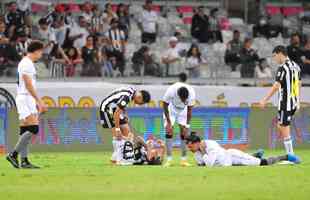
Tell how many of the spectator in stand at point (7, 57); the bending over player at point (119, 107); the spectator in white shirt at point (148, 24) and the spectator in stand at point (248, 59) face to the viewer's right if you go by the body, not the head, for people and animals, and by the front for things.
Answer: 1

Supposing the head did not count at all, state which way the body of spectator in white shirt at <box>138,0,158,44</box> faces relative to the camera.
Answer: toward the camera

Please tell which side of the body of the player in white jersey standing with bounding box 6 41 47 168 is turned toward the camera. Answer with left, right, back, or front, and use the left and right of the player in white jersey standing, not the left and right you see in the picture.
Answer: right

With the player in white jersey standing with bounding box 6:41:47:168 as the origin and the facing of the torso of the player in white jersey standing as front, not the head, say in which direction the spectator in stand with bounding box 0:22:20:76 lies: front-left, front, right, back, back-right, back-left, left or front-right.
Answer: left

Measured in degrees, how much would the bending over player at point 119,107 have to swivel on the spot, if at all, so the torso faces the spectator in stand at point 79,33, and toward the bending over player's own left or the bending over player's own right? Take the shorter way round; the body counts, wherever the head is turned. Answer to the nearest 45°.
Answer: approximately 90° to the bending over player's own left

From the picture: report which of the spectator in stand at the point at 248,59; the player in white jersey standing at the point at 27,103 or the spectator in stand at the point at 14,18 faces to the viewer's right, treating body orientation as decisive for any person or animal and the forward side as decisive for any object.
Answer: the player in white jersey standing

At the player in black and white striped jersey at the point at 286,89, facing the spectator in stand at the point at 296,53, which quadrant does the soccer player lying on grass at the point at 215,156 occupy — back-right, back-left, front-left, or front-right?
back-left

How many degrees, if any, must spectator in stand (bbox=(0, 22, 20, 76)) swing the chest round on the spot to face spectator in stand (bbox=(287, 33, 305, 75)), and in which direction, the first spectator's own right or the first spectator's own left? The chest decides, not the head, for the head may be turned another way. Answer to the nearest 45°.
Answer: approximately 90° to the first spectator's own left

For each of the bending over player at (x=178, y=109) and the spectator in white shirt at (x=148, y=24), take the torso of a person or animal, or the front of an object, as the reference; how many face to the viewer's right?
0

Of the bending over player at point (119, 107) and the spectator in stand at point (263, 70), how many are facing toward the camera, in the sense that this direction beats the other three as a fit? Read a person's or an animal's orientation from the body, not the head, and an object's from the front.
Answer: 1

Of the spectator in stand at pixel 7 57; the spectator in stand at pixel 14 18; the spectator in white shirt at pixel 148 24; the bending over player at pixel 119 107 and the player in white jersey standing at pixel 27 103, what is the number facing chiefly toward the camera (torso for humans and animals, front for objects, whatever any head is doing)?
3

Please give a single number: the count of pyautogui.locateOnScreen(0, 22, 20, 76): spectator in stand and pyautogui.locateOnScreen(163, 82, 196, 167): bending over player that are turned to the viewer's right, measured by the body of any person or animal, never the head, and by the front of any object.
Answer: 0

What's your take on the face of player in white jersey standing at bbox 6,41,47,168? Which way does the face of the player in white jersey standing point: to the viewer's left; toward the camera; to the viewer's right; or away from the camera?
to the viewer's right

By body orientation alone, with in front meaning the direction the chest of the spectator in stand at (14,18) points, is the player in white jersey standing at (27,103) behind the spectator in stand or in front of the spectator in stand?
in front

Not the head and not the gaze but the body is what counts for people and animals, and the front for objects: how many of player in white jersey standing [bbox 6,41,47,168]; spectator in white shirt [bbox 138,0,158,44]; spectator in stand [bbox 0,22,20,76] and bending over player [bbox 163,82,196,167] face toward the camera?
3

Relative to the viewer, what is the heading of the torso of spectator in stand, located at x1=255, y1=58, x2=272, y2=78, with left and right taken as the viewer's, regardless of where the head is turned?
facing the viewer

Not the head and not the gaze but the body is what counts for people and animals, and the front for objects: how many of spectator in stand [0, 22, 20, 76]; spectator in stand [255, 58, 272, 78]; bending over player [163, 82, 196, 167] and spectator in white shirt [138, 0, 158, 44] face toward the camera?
4
